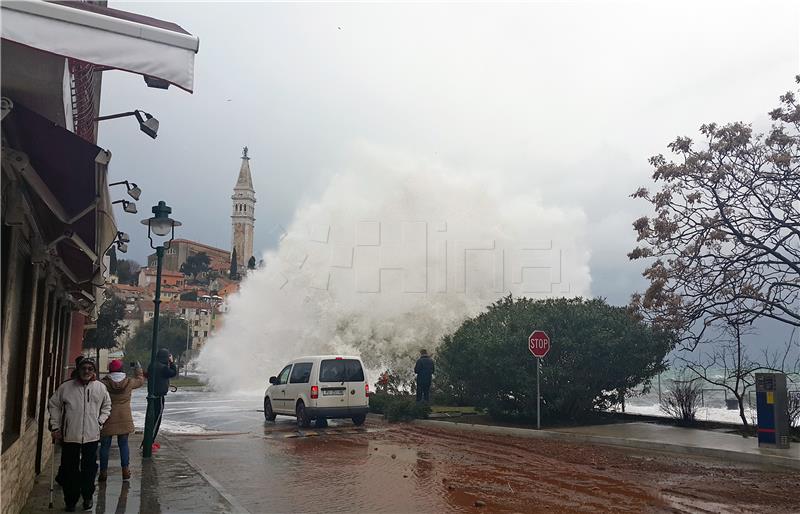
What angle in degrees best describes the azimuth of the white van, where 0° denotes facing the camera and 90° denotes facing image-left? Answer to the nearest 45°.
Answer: approximately 135°

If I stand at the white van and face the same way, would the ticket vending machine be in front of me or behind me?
behind

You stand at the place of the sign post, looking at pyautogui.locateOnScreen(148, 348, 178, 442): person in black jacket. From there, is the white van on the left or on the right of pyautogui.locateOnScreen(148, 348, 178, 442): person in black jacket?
right

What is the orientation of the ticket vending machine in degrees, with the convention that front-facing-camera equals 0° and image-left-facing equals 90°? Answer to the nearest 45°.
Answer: approximately 45°

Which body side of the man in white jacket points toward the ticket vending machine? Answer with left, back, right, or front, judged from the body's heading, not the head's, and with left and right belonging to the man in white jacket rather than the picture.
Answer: left

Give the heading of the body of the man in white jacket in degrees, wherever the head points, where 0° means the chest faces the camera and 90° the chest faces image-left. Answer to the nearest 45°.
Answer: approximately 0°

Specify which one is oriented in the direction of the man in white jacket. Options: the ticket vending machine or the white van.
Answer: the ticket vending machine

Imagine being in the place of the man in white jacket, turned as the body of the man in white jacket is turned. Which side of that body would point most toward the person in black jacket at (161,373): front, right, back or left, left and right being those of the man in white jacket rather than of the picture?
back

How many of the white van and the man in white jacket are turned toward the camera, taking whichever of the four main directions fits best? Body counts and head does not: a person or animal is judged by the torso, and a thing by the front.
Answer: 1
